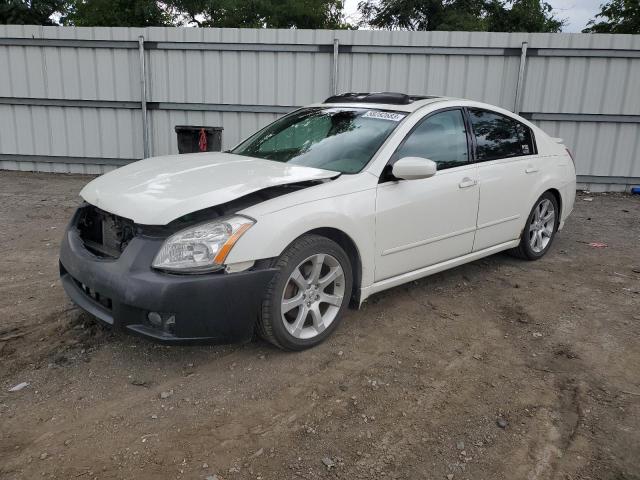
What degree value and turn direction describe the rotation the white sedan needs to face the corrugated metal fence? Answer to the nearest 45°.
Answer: approximately 135° to its right

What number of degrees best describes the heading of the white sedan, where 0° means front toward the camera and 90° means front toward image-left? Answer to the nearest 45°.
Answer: approximately 45°

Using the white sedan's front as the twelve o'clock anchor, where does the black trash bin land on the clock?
The black trash bin is roughly at 4 o'clock from the white sedan.
